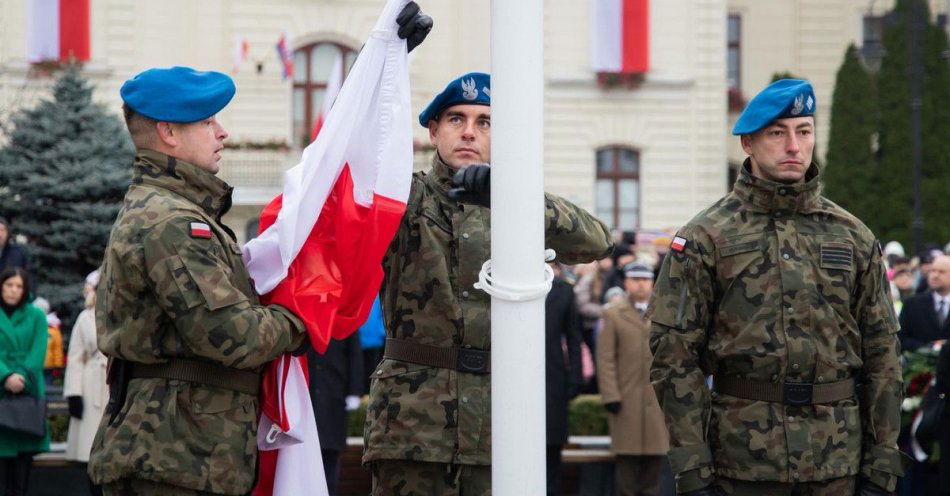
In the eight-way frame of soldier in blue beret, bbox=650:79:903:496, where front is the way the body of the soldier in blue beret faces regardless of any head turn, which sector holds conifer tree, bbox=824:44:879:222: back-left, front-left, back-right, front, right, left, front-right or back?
back

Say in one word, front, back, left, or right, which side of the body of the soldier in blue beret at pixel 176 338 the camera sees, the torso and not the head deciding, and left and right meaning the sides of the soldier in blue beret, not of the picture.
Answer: right

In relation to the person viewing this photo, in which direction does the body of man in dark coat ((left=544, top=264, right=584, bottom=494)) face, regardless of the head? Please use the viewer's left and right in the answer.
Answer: facing the viewer

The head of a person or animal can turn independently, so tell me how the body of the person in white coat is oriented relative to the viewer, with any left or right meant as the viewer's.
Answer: facing the viewer and to the right of the viewer

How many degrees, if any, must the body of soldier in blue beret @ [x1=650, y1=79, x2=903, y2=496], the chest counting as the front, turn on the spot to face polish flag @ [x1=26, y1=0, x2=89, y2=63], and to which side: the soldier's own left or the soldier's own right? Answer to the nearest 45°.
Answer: approximately 135° to the soldier's own right

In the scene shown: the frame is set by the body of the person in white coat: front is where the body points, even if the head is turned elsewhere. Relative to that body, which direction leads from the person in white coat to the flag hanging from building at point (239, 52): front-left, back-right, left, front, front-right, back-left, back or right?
back-left

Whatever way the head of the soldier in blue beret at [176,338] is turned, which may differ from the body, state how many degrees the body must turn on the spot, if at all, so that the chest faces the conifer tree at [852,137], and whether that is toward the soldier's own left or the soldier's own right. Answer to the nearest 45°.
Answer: approximately 45° to the soldier's own left

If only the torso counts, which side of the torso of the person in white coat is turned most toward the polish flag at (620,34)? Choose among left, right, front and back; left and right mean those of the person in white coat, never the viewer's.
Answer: back

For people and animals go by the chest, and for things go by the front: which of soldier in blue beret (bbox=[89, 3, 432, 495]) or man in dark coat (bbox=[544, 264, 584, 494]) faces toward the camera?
the man in dark coat

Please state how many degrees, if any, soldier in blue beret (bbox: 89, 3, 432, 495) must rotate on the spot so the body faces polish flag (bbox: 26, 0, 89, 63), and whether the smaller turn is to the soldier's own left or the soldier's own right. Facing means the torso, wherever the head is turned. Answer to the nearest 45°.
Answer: approximately 90° to the soldier's own left

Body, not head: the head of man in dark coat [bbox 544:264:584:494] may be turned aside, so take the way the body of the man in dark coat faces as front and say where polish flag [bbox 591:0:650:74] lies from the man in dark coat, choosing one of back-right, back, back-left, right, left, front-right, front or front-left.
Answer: back

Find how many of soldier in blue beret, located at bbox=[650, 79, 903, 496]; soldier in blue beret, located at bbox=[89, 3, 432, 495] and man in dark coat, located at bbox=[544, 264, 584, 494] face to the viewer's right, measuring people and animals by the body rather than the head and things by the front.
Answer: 1

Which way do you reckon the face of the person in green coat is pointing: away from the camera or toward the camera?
toward the camera

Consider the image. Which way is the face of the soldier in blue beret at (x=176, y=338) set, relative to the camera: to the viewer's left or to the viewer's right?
to the viewer's right
